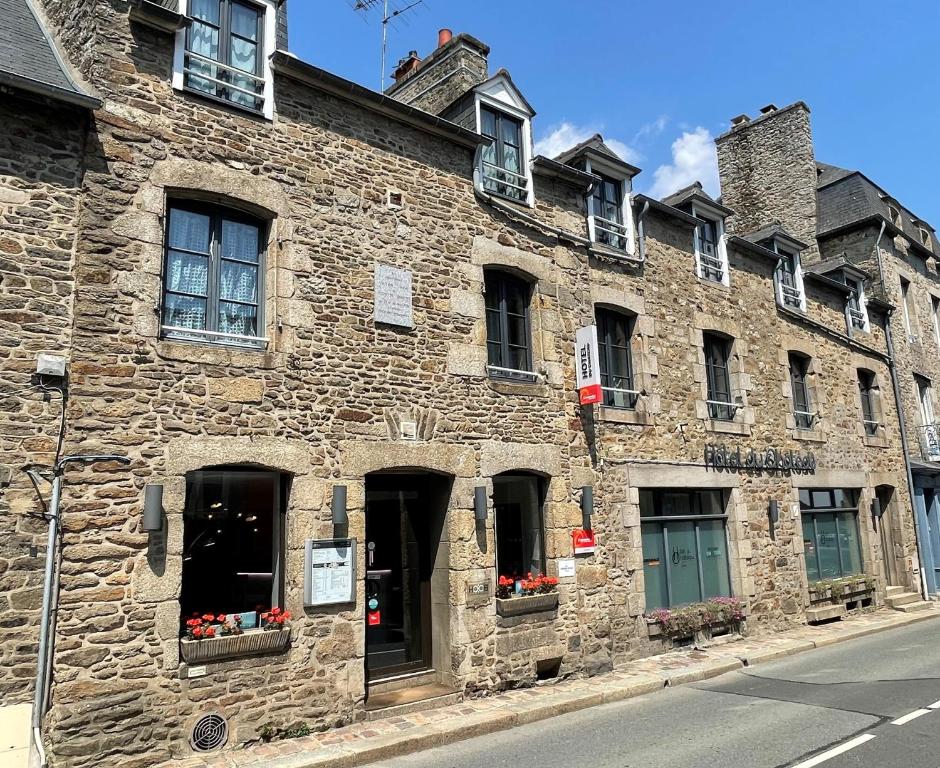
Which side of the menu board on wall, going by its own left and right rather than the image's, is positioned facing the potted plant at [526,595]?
left

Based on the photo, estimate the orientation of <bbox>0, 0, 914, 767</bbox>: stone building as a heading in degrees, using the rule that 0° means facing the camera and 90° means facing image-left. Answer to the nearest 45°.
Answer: approximately 315°

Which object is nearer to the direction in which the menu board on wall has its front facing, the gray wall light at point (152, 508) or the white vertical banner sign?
the white vertical banner sign

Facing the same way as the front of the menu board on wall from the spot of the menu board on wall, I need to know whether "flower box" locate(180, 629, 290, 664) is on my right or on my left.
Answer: on my right

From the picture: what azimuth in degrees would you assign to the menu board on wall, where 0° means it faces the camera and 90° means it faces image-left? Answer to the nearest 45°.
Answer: approximately 315°
